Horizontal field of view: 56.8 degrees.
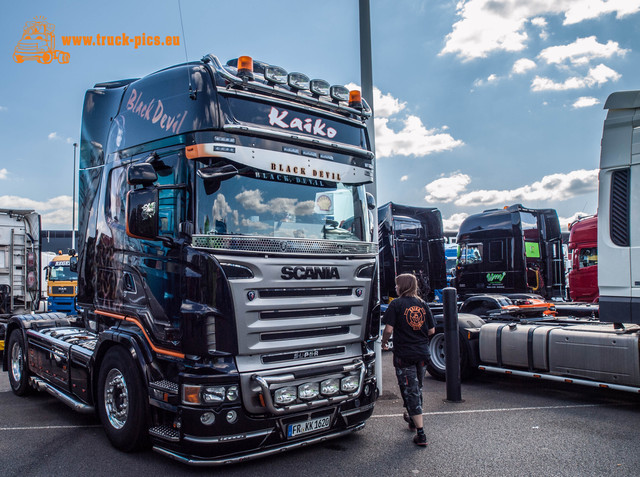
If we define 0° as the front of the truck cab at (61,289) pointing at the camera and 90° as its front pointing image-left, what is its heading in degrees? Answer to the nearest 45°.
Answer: approximately 0°

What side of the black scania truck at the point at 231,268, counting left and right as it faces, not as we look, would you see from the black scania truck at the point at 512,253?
left
